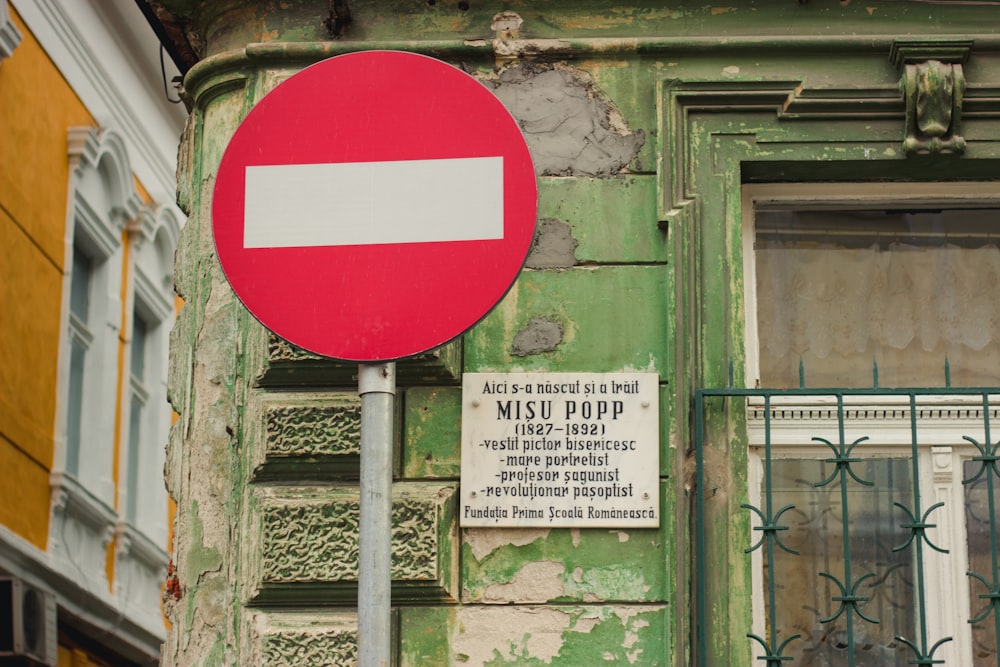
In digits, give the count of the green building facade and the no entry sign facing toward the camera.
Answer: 2

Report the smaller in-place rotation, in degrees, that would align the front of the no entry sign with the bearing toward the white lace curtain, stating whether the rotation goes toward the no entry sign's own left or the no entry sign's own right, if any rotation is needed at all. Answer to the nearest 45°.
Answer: approximately 135° to the no entry sign's own left

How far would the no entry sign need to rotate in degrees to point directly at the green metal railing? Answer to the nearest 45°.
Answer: approximately 135° to its left

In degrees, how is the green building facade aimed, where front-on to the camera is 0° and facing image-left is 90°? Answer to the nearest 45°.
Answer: approximately 0°

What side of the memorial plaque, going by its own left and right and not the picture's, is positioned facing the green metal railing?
left

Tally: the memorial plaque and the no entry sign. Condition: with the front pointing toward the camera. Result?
2

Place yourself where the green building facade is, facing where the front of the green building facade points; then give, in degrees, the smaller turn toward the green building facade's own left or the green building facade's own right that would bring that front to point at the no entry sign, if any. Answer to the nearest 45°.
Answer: approximately 45° to the green building facade's own right
